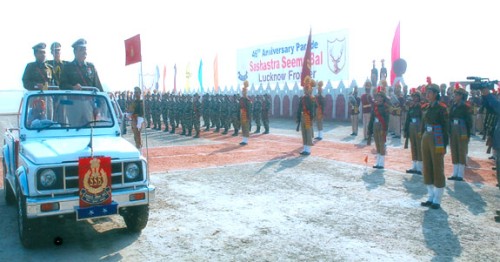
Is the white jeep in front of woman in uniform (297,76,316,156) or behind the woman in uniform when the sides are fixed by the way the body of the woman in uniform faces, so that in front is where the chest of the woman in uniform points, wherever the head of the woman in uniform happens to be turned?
in front

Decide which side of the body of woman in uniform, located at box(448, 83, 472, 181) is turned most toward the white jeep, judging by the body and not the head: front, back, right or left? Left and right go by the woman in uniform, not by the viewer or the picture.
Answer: front

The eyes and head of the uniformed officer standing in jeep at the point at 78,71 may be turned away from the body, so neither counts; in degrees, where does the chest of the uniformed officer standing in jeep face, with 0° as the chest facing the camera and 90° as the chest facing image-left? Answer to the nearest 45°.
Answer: approximately 315°

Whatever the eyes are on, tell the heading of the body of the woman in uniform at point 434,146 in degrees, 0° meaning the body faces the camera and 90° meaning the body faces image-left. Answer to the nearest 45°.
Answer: approximately 45°

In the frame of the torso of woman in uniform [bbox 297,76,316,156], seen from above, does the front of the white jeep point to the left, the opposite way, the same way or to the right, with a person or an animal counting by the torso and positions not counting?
to the left

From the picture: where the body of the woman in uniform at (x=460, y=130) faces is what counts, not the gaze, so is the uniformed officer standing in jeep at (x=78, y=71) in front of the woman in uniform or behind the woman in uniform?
in front

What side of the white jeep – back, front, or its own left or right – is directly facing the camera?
front

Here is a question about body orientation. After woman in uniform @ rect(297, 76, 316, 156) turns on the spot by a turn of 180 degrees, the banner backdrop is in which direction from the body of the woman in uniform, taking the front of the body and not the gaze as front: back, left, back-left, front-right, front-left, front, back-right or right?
front-left

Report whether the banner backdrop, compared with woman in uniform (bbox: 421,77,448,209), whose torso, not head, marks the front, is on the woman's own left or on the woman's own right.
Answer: on the woman's own right

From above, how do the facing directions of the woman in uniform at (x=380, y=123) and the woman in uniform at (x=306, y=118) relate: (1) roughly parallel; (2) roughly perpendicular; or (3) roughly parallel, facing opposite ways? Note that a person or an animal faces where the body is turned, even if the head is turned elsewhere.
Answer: roughly parallel

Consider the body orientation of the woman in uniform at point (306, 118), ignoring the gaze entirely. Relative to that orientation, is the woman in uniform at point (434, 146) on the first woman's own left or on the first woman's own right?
on the first woman's own left

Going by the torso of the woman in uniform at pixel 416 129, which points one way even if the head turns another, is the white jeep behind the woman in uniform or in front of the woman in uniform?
in front
